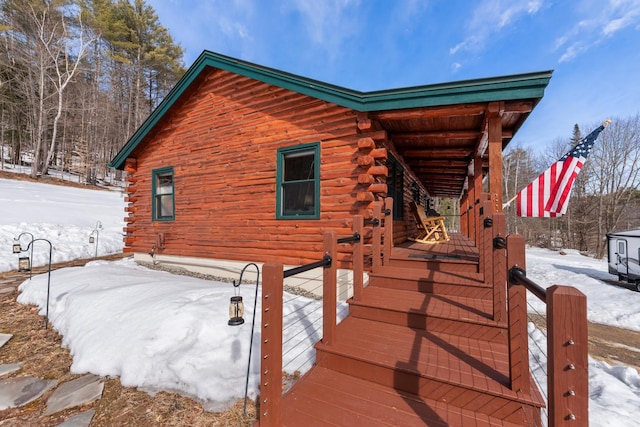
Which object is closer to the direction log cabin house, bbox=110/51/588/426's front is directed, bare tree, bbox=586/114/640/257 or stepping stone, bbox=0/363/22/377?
the bare tree

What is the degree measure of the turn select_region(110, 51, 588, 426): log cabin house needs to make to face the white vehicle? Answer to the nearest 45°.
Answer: approximately 45° to its left

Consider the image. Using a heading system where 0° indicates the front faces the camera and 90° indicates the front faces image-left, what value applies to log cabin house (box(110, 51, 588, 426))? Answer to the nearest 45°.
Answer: approximately 270°

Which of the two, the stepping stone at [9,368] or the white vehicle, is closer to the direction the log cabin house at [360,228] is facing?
the white vehicle

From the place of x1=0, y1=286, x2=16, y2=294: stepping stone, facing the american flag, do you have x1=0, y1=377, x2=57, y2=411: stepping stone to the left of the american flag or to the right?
right

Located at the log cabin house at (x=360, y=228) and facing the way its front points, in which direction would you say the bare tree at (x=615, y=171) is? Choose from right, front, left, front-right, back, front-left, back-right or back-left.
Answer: front-left

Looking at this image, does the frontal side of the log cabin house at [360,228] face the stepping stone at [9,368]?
no

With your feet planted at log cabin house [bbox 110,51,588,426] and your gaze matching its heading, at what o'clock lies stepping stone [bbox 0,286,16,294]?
The stepping stone is roughly at 4 o'clock from the log cabin house.

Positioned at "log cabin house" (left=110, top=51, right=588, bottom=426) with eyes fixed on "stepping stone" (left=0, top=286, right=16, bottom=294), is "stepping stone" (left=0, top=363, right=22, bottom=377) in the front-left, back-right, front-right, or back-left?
front-left

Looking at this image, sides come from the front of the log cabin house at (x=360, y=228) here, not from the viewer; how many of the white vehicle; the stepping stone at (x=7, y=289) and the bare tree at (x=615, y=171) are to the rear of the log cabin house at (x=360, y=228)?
1

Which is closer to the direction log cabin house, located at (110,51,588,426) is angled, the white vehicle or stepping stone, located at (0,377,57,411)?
the white vehicle
